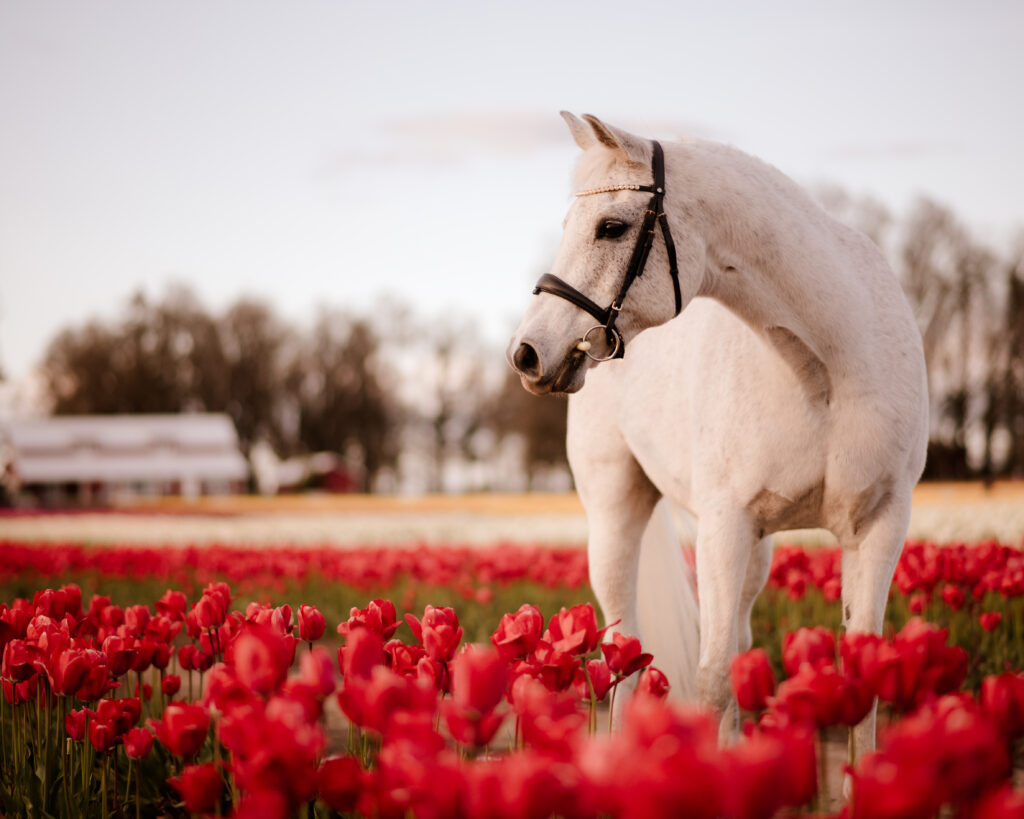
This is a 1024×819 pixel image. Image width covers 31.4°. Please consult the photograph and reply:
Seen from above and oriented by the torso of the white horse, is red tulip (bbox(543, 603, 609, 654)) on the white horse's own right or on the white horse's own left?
on the white horse's own right

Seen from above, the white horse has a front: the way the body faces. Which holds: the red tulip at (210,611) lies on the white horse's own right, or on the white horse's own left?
on the white horse's own right

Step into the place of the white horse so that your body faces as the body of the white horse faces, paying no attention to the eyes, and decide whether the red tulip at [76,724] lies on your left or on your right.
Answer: on your right

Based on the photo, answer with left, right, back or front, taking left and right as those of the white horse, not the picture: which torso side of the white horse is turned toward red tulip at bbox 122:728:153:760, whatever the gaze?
right

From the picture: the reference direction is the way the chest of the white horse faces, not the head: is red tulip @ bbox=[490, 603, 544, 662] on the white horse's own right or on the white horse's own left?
on the white horse's own right

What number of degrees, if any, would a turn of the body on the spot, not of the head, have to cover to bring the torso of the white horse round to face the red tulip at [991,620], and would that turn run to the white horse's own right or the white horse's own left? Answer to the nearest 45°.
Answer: approximately 90° to the white horse's own left

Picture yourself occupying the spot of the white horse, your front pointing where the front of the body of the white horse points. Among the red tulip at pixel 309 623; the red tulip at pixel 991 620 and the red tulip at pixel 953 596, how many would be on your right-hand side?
1

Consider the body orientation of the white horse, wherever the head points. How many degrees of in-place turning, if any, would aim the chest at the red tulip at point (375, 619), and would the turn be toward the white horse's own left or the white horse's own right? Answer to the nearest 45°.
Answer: approximately 90° to the white horse's own right

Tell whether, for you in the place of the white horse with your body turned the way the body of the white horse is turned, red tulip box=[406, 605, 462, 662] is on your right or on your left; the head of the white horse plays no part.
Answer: on your right

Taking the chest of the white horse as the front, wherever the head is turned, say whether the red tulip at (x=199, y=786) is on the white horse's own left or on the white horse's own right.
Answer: on the white horse's own right

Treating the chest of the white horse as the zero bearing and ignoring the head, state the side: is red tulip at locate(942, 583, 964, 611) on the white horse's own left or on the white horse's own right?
on the white horse's own left

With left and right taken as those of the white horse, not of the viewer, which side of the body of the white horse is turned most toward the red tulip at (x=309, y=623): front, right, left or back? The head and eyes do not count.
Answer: right
